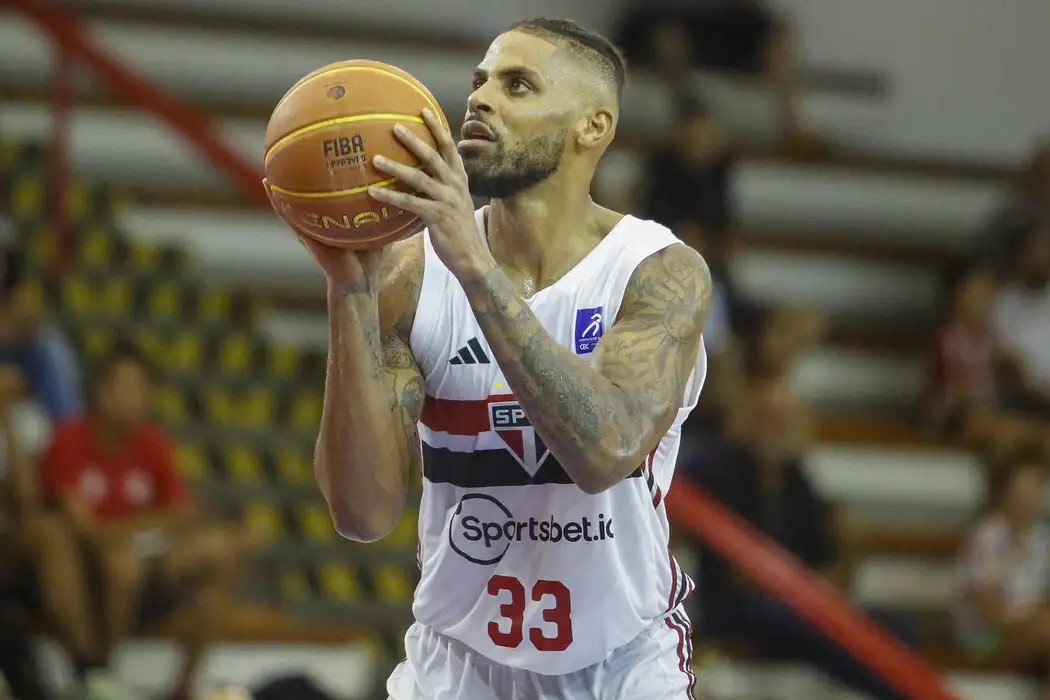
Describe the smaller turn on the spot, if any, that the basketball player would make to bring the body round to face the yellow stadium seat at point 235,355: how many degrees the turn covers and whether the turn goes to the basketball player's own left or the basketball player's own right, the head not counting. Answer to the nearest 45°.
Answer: approximately 135° to the basketball player's own right

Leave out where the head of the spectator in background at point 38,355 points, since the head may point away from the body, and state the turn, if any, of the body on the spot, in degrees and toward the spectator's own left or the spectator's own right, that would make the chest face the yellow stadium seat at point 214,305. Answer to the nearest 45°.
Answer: approximately 90° to the spectator's own left

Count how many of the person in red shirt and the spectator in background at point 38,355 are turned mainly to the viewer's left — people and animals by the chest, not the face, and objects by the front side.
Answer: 0

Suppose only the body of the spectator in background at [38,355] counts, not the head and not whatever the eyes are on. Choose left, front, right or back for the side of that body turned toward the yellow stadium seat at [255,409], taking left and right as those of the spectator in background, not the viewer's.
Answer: left

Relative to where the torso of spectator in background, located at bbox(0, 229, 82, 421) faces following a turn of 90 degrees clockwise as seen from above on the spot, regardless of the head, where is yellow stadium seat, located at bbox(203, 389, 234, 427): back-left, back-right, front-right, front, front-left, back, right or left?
back

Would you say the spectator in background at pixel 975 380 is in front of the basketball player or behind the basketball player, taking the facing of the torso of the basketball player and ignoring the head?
behind

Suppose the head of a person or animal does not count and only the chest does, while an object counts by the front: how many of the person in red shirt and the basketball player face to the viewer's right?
0

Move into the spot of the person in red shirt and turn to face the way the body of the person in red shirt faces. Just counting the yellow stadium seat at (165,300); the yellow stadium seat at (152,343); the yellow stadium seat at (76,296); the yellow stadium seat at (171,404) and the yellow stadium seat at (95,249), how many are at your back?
5

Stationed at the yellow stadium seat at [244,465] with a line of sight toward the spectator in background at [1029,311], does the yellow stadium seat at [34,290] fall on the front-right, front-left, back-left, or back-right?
back-left

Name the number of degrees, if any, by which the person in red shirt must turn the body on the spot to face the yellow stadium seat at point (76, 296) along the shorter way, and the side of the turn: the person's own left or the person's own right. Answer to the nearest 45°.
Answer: approximately 180°

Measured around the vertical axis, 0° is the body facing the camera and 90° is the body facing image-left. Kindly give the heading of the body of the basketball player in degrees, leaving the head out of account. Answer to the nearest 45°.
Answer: approximately 45°

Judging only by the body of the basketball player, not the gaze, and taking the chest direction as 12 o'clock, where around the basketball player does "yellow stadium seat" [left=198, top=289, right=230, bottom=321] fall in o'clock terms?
The yellow stadium seat is roughly at 4 o'clock from the basketball player.
